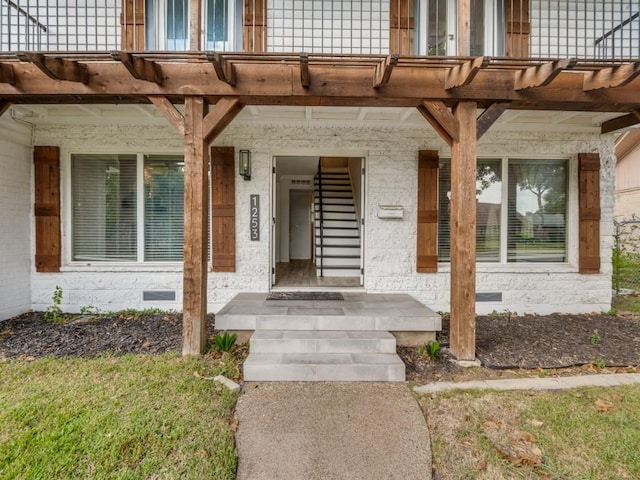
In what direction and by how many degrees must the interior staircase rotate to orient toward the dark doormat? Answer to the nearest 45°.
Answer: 0° — it already faces it

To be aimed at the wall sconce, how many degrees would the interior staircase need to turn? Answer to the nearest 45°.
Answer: approximately 45° to its right

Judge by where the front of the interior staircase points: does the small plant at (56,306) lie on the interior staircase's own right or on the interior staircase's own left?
on the interior staircase's own right

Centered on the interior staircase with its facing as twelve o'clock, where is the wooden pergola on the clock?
The wooden pergola is roughly at 12 o'clock from the interior staircase.

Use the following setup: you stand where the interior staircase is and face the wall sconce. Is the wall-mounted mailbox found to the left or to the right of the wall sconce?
left

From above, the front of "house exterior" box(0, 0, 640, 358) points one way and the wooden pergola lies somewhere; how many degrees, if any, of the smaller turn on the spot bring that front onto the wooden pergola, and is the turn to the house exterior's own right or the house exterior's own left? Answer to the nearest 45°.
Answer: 0° — it already faces it

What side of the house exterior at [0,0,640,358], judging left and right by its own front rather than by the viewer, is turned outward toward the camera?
front
